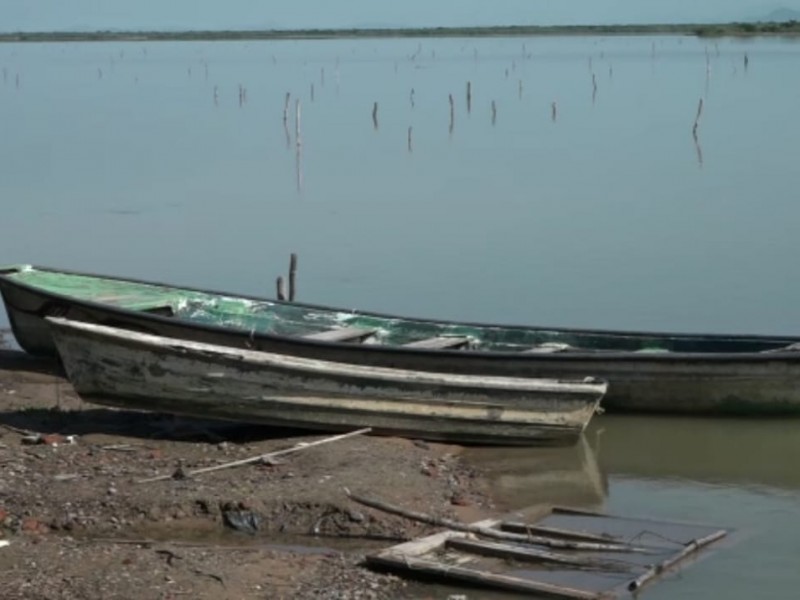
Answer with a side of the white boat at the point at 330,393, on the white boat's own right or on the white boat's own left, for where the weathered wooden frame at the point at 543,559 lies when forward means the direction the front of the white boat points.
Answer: on the white boat's own left

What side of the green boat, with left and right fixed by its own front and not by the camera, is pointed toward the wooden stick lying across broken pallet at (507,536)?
left

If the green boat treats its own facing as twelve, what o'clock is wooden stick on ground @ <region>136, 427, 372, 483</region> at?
The wooden stick on ground is roughly at 10 o'clock from the green boat.

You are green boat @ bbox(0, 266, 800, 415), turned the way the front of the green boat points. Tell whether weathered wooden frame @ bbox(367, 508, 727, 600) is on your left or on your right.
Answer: on your left

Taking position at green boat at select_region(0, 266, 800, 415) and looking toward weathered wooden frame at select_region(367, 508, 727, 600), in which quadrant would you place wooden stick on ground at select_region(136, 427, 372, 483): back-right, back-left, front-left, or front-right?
front-right

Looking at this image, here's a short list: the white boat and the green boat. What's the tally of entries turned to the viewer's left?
2

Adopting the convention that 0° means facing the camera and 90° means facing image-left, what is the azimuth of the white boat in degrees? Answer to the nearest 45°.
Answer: approximately 90°

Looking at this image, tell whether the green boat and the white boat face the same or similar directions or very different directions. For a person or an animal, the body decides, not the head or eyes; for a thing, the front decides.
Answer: same or similar directions

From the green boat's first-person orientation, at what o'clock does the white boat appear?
The white boat is roughly at 10 o'clock from the green boat.

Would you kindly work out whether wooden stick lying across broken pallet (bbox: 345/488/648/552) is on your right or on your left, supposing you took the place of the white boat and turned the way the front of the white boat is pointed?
on your left

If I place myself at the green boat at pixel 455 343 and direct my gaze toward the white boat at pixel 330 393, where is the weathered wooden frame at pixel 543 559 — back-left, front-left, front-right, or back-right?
front-left

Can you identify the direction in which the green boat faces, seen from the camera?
facing to the left of the viewer

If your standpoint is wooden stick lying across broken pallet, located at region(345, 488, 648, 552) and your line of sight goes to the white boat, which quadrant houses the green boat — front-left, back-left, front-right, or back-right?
front-right

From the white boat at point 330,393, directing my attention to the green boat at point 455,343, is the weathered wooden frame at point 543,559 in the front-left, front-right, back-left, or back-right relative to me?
back-right

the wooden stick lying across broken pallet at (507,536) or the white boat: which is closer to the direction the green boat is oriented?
the white boat
